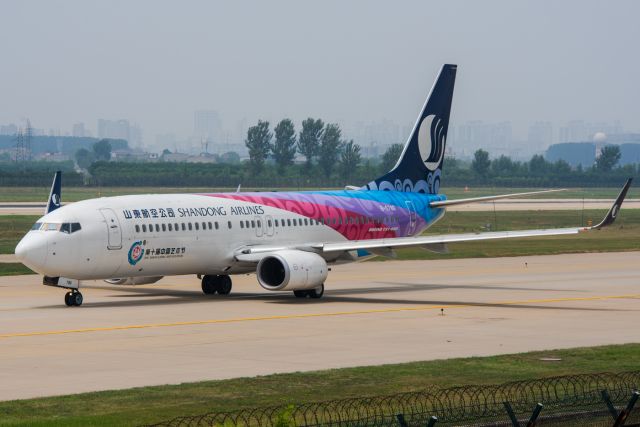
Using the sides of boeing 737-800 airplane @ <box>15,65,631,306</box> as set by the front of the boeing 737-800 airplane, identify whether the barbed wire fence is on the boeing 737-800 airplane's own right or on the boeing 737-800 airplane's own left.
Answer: on the boeing 737-800 airplane's own left

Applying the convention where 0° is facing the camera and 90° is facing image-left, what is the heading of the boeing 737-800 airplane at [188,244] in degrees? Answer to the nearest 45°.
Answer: approximately 45°
